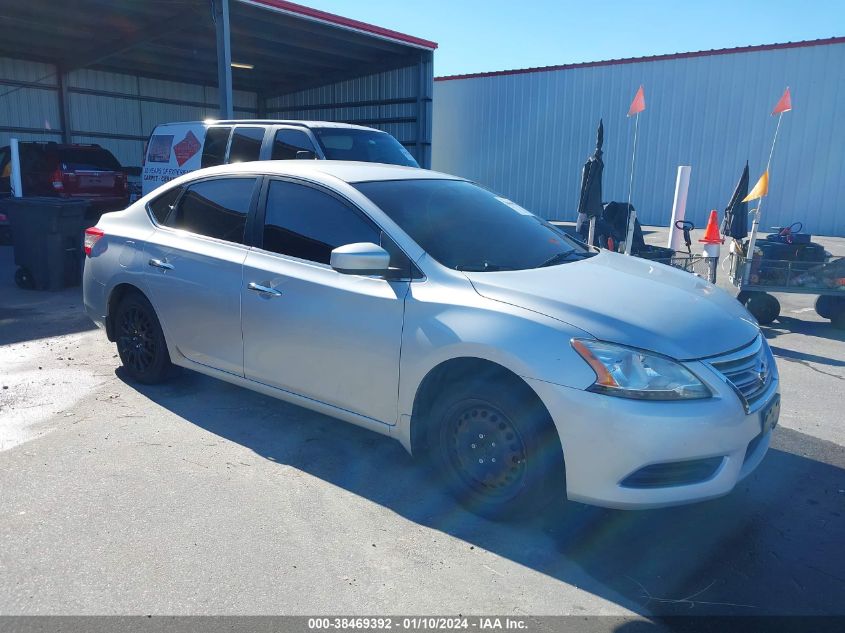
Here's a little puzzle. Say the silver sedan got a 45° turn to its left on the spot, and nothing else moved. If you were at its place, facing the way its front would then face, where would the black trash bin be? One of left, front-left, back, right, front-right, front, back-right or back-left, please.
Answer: back-left

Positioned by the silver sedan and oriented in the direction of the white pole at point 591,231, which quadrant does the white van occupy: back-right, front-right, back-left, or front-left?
front-left

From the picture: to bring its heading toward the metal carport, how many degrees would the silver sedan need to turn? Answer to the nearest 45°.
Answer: approximately 180°

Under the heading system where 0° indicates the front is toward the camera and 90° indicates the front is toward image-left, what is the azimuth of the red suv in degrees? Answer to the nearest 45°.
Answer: approximately 135°

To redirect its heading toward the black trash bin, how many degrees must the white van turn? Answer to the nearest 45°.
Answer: approximately 135° to its right

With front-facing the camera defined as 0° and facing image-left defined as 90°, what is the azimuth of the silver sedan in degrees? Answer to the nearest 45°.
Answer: approximately 315°

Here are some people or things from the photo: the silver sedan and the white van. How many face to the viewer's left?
0

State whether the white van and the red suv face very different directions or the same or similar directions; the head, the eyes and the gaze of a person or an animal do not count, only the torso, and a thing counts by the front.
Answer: very different directions

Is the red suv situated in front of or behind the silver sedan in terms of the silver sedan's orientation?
behind

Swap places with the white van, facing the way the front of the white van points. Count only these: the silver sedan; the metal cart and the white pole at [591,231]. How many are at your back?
0

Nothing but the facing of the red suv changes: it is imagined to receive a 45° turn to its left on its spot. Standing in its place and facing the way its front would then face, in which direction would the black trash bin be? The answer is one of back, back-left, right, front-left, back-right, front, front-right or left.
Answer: left

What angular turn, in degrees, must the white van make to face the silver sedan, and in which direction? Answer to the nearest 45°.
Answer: approximately 45° to its right

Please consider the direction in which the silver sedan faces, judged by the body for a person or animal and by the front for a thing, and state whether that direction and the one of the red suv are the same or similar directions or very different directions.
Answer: very different directions

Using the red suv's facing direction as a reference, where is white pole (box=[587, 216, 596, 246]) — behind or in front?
behind
